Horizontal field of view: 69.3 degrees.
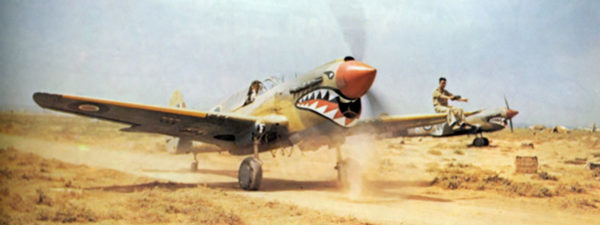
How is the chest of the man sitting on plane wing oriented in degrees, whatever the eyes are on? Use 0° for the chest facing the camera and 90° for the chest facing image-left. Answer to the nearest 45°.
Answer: approximately 315°

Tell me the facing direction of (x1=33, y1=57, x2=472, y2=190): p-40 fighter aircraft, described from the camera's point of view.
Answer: facing the viewer and to the right of the viewer

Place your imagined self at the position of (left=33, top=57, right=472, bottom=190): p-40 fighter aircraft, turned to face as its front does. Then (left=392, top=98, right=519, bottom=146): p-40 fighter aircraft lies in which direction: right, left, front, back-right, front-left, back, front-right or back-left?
left

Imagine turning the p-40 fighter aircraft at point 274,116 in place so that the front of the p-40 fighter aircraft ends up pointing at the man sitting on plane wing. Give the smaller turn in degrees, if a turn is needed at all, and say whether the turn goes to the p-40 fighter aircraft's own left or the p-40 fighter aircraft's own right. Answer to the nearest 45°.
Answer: approximately 45° to the p-40 fighter aircraft's own left

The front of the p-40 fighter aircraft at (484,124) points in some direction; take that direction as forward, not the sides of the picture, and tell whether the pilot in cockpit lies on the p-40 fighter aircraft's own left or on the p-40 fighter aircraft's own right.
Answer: on the p-40 fighter aircraft's own right

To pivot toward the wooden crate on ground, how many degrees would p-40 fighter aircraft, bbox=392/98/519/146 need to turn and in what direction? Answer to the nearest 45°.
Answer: approximately 45° to its right
